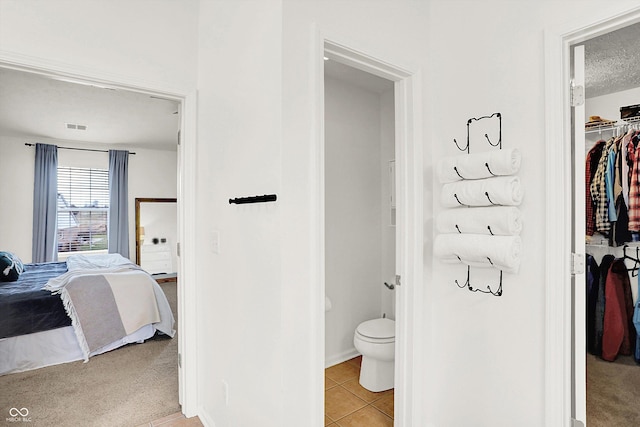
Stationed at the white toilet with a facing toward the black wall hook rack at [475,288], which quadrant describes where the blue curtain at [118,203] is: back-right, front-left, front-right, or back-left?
back-right

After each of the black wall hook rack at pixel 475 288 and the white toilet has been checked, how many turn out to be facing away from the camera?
0

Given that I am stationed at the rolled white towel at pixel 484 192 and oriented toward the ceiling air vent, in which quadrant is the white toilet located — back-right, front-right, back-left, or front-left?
front-right

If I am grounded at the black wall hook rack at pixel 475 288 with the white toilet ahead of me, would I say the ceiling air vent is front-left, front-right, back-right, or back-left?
front-left

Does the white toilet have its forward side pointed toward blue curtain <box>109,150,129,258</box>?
no

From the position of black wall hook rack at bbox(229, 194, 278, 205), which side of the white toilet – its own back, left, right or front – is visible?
front
